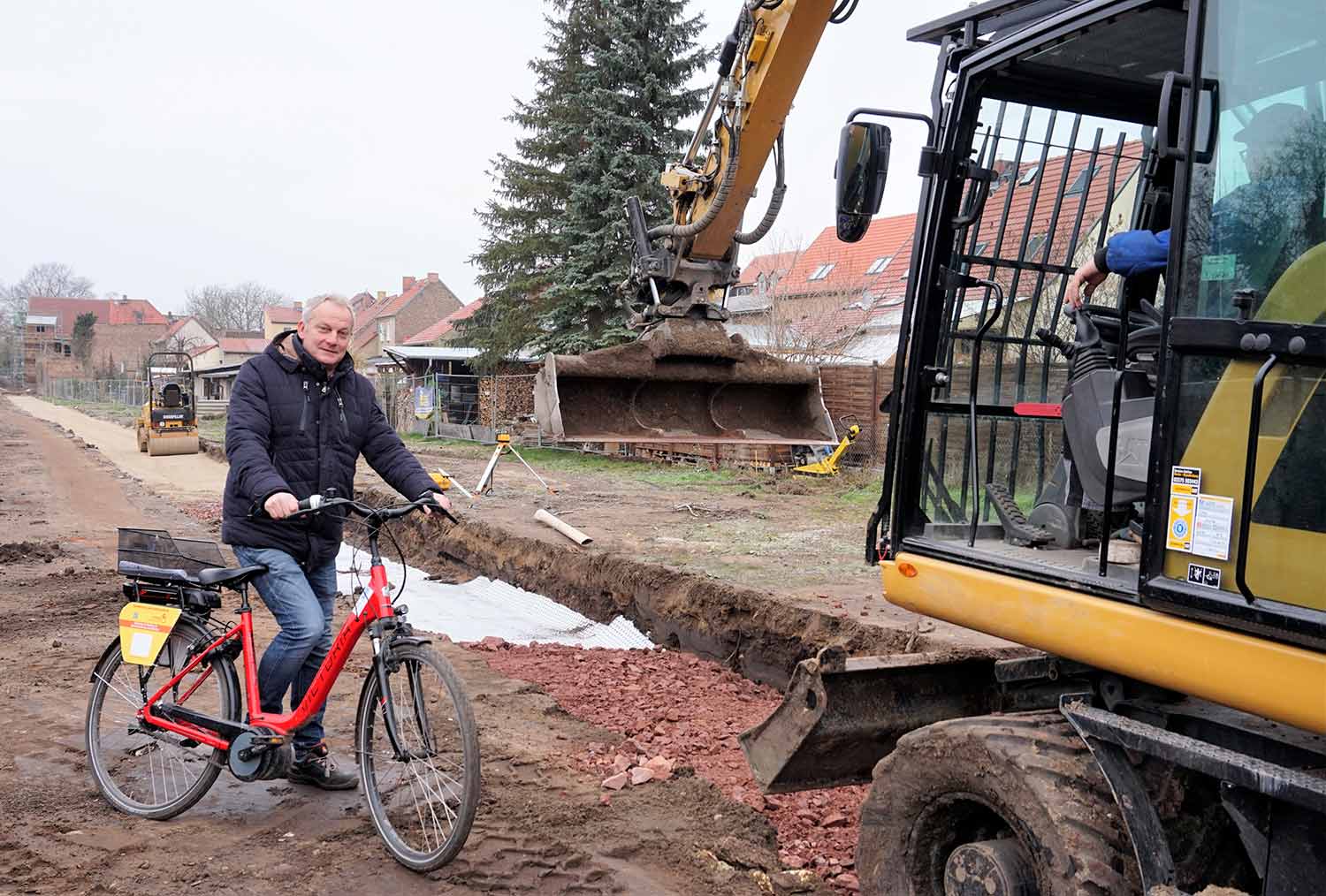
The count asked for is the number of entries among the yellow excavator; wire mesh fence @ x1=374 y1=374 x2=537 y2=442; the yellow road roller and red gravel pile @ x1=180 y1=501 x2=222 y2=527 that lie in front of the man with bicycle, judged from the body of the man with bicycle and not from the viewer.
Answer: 1

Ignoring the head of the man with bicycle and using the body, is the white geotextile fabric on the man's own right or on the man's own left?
on the man's own left

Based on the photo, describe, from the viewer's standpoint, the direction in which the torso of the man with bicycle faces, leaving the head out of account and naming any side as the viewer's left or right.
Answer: facing the viewer and to the right of the viewer

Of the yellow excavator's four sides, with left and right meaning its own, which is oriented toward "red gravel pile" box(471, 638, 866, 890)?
front

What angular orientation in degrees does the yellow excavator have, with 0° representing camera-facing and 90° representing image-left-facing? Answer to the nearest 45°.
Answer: approximately 135°

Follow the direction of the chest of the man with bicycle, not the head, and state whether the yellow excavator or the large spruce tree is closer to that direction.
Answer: the yellow excavator

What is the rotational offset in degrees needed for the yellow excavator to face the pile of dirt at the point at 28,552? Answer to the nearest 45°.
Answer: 0° — it already faces it

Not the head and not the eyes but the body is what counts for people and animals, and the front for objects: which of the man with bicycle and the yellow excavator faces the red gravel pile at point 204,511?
the yellow excavator

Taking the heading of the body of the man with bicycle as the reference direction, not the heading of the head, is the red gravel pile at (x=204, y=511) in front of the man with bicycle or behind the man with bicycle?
behind

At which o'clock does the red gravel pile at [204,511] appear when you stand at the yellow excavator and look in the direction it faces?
The red gravel pile is roughly at 12 o'clock from the yellow excavator.

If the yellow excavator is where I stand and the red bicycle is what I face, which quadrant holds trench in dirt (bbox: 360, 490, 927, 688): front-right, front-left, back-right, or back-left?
front-right

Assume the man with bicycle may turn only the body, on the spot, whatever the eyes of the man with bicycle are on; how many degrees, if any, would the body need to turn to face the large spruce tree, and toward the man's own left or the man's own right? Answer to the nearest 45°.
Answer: approximately 135° to the man's own left

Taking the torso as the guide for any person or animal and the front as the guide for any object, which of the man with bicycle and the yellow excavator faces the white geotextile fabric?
the yellow excavator

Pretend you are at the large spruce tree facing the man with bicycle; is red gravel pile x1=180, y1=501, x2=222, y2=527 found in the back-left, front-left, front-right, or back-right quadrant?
front-right
